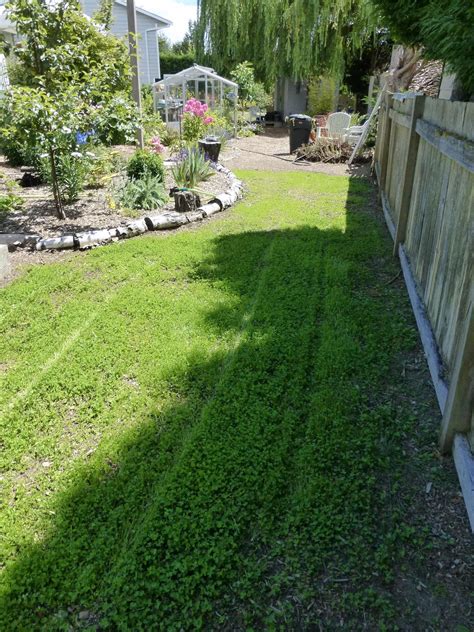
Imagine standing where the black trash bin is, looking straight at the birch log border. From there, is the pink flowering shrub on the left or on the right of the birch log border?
right

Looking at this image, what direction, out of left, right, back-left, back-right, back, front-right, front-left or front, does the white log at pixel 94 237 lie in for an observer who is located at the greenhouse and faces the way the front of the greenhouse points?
front

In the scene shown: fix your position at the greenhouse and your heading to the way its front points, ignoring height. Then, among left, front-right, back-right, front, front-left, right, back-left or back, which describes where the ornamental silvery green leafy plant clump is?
front

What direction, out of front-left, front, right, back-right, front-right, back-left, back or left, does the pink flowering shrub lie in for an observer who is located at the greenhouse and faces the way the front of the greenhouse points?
front

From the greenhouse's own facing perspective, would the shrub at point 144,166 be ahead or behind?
ahead

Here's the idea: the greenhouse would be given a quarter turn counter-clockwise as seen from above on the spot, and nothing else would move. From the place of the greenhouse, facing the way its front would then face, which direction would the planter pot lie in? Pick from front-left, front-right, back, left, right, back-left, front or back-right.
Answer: right

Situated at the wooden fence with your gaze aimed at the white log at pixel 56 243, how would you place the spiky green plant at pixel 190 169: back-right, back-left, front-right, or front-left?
front-right

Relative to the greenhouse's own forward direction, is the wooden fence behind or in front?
in front

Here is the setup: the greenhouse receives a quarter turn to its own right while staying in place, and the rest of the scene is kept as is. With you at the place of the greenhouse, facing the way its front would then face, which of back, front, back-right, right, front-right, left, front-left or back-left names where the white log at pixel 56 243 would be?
left

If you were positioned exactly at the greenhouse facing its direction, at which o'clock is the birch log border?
The birch log border is roughly at 12 o'clock from the greenhouse.

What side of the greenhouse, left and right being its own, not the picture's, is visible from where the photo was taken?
front

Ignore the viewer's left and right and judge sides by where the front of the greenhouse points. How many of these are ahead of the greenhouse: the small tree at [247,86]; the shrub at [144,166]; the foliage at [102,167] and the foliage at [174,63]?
2

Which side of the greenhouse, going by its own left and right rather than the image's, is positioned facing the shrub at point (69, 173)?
front

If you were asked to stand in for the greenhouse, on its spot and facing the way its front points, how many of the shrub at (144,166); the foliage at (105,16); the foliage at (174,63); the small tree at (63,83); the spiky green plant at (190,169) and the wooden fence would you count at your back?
1

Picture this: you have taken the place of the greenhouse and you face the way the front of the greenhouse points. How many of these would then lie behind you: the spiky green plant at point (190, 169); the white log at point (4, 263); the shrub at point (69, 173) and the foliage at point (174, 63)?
1

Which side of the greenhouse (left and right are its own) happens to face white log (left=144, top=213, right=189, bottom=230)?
front

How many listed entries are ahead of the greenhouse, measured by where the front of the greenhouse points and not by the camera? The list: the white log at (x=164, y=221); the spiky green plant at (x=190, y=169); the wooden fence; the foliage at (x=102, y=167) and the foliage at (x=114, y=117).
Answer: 5
